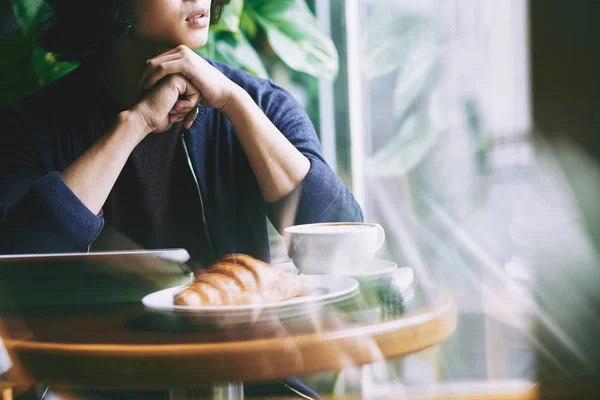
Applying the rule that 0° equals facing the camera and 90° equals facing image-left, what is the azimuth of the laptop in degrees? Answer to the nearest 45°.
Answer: approximately 180°

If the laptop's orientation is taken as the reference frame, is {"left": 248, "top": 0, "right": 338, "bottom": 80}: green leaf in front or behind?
in front
